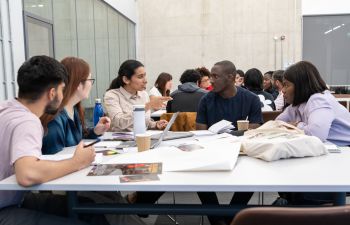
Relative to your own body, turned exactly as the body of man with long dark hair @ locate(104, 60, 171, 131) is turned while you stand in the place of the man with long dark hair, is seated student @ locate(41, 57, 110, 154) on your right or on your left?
on your right

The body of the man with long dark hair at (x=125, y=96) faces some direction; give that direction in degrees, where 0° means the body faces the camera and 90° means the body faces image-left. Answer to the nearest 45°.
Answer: approximately 315°

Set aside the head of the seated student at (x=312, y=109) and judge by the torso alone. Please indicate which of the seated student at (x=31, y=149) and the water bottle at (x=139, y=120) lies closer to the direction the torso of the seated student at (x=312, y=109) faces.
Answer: the water bottle

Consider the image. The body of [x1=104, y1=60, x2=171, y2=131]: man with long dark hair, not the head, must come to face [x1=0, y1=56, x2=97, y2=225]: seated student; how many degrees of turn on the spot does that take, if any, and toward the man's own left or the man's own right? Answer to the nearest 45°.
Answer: approximately 45° to the man's own right

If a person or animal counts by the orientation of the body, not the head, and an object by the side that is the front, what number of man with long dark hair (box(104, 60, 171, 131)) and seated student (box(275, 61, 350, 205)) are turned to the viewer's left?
1

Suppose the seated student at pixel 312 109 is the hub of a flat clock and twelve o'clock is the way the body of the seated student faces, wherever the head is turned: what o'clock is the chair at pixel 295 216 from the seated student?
The chair is roughly at 9 o'clock from the seated student.

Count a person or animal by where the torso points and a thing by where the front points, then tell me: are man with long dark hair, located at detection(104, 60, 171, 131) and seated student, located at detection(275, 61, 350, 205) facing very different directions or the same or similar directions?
very different directions

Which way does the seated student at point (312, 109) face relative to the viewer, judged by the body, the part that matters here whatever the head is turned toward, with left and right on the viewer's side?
facing to the left of the viewer

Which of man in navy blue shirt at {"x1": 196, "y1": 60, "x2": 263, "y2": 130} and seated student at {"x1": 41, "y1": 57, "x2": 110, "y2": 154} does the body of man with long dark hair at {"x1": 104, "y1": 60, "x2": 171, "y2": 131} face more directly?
the man in navy blue shirt

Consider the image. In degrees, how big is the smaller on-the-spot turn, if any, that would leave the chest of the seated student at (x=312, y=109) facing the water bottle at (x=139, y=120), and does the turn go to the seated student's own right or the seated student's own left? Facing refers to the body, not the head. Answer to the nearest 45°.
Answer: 0° — they already face it

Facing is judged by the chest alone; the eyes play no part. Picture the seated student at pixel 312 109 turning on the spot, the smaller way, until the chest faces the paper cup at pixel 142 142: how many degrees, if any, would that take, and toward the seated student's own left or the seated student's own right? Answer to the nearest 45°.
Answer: approximately 45° to the seated student's own left

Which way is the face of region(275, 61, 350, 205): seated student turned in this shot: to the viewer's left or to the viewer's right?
to the viewer's left

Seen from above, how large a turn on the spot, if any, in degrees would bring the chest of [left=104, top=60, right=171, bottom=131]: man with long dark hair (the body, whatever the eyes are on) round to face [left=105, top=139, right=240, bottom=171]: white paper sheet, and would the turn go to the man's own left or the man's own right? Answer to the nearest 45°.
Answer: approximately 45° to the man's own right
